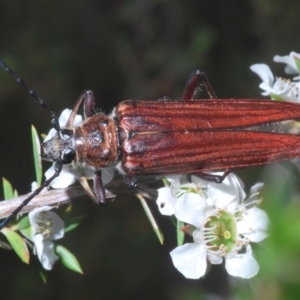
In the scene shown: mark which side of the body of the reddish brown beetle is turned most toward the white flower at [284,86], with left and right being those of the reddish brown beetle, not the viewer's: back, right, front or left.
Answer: back

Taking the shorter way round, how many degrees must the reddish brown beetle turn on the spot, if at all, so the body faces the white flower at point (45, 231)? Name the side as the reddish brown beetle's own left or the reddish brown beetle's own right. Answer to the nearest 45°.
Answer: approximately 45° to the reddish brown beetle's own left

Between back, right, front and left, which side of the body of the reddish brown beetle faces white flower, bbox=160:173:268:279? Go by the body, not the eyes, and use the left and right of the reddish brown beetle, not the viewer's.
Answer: left

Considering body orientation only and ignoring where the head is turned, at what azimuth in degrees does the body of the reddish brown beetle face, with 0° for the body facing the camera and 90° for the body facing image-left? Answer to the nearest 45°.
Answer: approximately 90°
